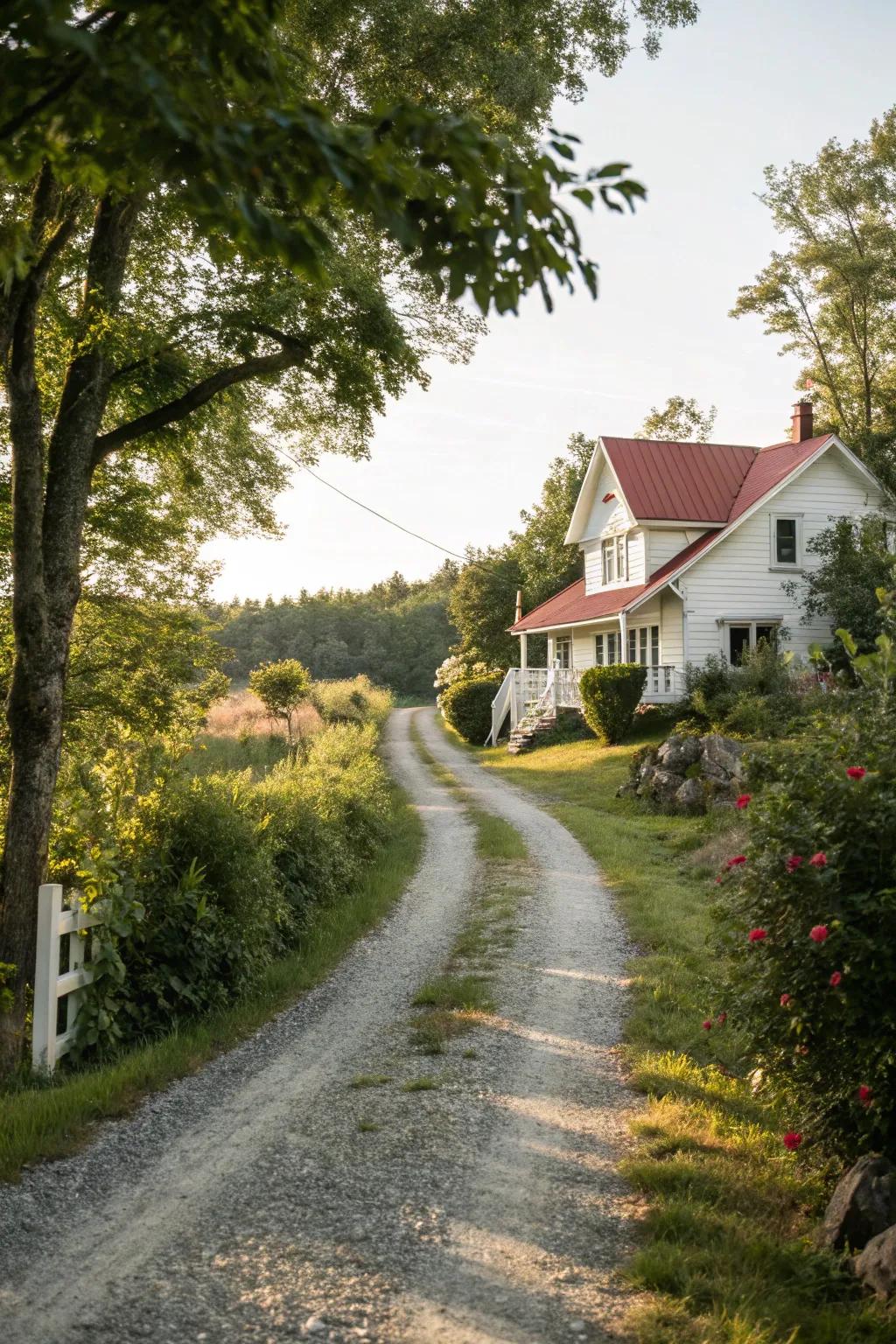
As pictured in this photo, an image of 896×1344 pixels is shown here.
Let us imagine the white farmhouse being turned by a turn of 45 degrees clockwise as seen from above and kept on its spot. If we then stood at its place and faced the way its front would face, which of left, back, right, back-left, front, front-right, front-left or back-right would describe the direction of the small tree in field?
front

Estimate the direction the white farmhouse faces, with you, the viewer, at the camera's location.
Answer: facing the viewer and to the left of the viewer

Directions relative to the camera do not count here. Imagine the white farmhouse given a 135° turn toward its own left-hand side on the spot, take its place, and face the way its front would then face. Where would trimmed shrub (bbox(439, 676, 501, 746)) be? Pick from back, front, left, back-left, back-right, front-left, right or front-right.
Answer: back-left

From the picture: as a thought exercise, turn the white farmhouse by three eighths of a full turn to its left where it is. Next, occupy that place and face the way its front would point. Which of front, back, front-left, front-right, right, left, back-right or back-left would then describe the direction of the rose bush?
right

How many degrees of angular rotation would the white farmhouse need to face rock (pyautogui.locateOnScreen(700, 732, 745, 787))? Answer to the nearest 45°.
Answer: approximately 45° to its left

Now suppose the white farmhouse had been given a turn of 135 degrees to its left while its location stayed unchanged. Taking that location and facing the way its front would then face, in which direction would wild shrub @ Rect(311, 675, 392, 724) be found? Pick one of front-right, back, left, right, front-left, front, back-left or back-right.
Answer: back-left

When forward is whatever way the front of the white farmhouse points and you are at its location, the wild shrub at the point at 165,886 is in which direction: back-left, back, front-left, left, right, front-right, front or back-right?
front-left

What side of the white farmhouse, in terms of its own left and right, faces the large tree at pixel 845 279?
back

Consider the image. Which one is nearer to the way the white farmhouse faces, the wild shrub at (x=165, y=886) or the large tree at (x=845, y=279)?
the wild shrub

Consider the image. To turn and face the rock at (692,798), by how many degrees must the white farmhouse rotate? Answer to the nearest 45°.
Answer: approximately 45° to its left
